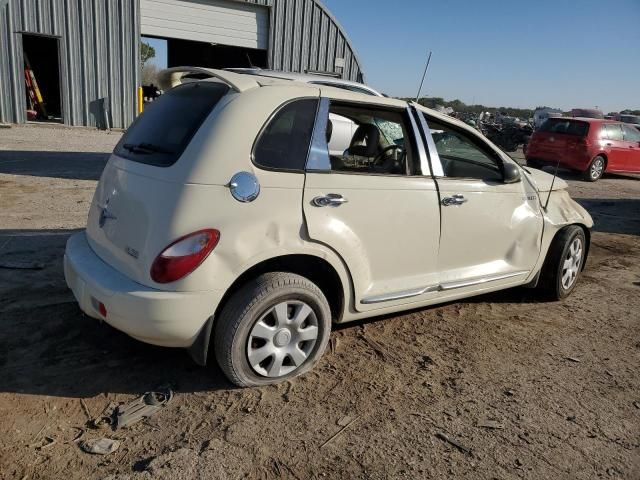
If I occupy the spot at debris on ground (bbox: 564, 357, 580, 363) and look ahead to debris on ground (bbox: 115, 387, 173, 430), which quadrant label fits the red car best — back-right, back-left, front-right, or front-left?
back-right

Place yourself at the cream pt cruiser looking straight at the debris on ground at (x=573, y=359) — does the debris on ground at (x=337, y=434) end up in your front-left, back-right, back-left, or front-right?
front-right

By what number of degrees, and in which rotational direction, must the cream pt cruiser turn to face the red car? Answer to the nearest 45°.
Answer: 0° — it already faces it

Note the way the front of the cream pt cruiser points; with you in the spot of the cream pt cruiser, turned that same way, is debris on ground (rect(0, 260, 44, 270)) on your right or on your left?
on your left

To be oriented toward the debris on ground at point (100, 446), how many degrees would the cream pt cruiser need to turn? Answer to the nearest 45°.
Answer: approximately 180°

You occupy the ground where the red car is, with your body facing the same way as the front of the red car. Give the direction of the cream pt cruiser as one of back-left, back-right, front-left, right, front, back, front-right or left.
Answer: back-right

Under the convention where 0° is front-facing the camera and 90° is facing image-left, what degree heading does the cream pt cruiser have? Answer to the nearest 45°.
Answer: approximately 225°

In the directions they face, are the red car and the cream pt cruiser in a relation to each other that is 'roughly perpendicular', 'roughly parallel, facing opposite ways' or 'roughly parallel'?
roughly parallel

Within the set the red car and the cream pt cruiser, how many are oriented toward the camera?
0

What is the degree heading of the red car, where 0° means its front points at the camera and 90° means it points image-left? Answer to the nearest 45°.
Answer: approximately 225°

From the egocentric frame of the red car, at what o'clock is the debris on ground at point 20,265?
The debris on ground is roughly at 5 o'clock from the red car.

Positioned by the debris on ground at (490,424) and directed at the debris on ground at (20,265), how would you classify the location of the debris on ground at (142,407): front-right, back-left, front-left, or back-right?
front-left

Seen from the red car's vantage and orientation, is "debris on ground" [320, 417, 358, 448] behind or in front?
behind

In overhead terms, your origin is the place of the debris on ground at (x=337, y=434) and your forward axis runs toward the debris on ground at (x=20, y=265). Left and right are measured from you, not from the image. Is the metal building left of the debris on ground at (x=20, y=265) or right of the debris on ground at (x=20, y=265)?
right

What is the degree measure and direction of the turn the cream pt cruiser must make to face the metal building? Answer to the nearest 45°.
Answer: approximately 90° to its left

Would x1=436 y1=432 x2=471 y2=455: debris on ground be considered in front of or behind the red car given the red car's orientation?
behind
